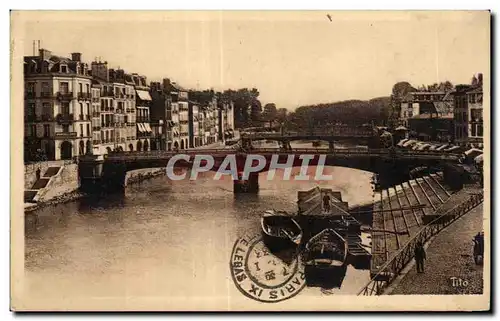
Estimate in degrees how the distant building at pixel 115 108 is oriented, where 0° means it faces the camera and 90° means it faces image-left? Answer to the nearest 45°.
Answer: approximately 315°

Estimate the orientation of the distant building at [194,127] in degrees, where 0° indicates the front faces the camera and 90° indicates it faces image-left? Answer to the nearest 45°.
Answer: approximately 315°

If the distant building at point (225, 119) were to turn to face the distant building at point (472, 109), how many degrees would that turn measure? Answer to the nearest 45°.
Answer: approximately 45° to its left
